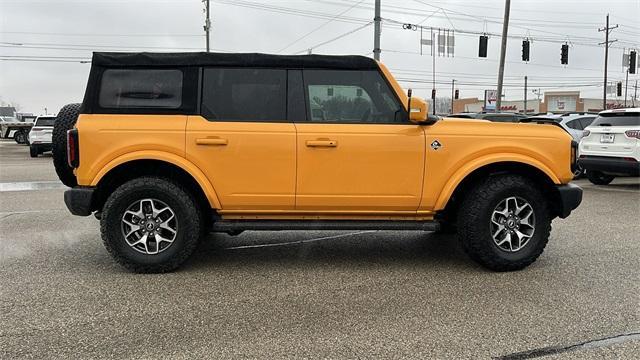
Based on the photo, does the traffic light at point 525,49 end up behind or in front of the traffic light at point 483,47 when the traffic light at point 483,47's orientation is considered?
in front

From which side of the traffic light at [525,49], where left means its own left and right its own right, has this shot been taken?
back

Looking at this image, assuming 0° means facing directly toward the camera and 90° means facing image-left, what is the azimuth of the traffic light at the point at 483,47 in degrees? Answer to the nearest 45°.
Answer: approximately 180°

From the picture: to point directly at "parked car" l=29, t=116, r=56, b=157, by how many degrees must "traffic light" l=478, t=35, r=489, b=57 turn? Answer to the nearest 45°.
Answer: approximately 135° to its left

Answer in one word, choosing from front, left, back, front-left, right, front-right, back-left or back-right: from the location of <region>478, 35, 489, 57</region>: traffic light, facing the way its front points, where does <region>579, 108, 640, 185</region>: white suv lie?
back

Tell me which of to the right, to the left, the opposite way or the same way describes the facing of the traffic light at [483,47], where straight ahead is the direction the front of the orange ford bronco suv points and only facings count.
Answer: to the left

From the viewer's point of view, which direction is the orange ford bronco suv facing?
to the viewer's right
